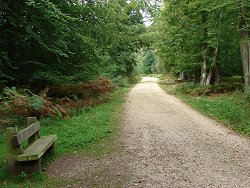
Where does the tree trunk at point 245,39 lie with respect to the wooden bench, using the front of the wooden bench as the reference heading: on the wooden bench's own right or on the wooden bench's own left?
on the wooden bench's own left

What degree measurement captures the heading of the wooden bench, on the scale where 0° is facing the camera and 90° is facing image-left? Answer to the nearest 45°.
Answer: approximately 315°
